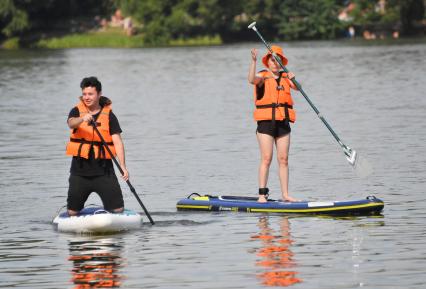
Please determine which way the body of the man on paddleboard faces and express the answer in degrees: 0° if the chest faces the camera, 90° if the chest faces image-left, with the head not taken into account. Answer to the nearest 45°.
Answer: approximately 0°

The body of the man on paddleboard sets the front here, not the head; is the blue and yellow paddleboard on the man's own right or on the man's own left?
on the man's own left

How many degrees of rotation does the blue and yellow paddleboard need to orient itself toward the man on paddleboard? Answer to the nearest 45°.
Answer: approximately 135° to its right

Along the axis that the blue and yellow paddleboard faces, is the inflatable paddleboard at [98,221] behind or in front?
behind

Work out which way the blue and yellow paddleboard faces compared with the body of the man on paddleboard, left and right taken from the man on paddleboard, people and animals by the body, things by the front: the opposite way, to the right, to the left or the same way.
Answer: to the left

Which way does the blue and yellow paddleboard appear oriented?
to the viewer's right

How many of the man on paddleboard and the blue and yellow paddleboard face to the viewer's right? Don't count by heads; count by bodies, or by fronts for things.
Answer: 1
